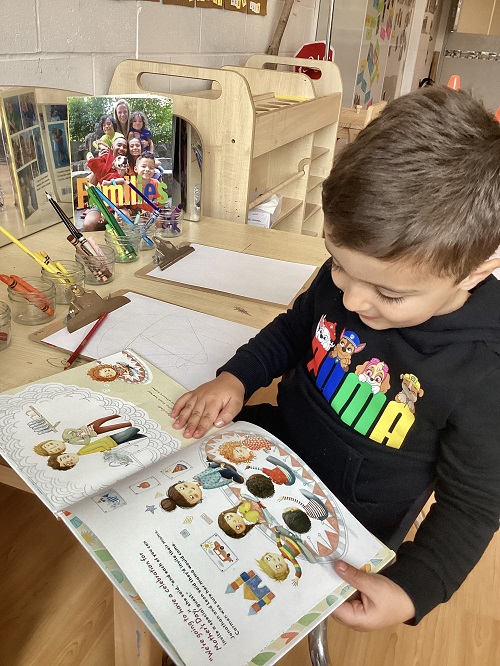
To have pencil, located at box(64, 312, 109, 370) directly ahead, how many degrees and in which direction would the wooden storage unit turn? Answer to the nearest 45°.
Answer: approximately 45° to its right

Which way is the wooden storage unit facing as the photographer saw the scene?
facing the viewer and to the right of the viewer

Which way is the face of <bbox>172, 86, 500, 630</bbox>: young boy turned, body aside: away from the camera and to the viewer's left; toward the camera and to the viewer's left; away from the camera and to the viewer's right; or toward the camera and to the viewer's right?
toward the camera and to the viewer's left

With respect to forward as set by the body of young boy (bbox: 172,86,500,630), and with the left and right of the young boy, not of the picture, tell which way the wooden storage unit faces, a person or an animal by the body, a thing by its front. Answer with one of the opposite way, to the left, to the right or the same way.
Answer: to the left

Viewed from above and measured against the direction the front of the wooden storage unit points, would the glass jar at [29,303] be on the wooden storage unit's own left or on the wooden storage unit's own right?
on the wooden storage unit's own right

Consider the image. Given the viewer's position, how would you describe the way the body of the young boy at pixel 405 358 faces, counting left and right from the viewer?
facing the viewer and to the left of the viewer

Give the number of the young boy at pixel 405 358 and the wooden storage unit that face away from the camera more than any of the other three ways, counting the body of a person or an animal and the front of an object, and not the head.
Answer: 0
